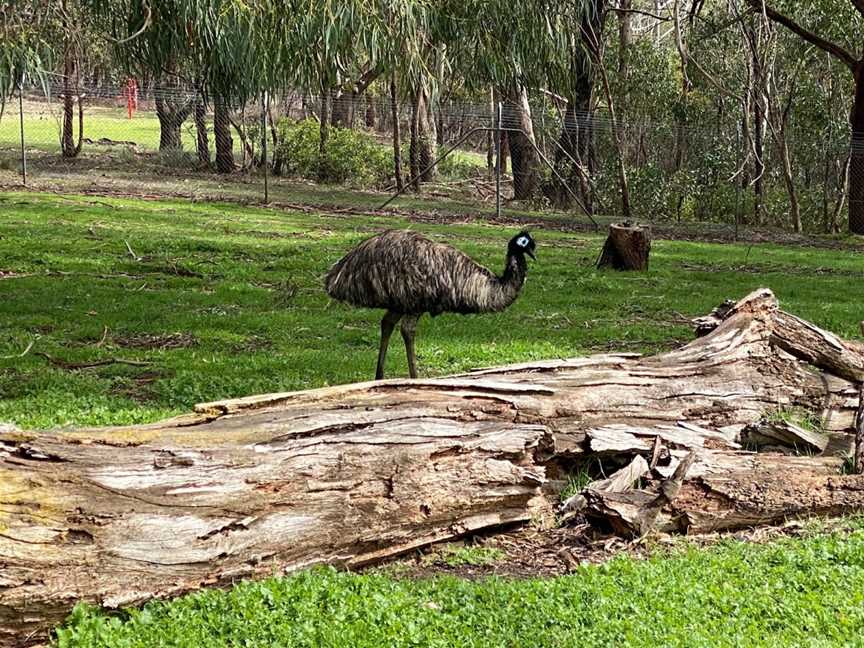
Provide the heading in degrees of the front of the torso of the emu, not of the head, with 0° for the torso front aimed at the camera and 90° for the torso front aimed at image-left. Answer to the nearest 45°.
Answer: approximately 270°

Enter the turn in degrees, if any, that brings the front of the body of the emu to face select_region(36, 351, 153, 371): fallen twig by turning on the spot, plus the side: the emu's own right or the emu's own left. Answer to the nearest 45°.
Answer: approximately 180°

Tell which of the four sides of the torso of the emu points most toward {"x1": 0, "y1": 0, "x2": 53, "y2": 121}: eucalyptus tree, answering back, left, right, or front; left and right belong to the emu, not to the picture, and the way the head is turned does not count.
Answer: back

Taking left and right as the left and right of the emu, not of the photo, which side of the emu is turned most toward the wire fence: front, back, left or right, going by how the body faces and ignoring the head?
left

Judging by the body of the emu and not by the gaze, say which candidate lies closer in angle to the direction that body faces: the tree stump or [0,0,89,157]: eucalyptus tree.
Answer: the tree stump

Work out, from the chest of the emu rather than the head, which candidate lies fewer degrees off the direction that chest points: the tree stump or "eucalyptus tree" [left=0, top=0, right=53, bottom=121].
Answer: the tree stump

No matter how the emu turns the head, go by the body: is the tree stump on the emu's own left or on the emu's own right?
on the emu's own left

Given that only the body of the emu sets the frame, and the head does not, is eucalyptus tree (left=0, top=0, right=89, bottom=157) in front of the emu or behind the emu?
behind

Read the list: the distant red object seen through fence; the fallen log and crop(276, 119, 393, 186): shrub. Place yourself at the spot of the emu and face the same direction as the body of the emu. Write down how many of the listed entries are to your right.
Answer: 1

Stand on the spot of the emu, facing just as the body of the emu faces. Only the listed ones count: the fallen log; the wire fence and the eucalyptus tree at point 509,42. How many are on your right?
1

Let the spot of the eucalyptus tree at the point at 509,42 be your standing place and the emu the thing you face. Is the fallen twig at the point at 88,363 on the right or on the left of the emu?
right

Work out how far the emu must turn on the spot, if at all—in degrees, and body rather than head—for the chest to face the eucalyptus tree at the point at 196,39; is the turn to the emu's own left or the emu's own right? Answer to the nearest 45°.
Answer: approximately 135° to the emu's own left

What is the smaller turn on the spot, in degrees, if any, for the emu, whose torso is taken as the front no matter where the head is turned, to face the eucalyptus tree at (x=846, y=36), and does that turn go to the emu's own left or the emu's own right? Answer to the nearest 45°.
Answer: approximately 45° to the emu's own left

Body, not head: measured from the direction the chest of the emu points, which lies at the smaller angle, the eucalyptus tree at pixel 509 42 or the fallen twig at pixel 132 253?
the eucalyptus tree

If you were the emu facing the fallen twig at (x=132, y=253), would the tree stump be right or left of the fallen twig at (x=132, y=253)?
right
